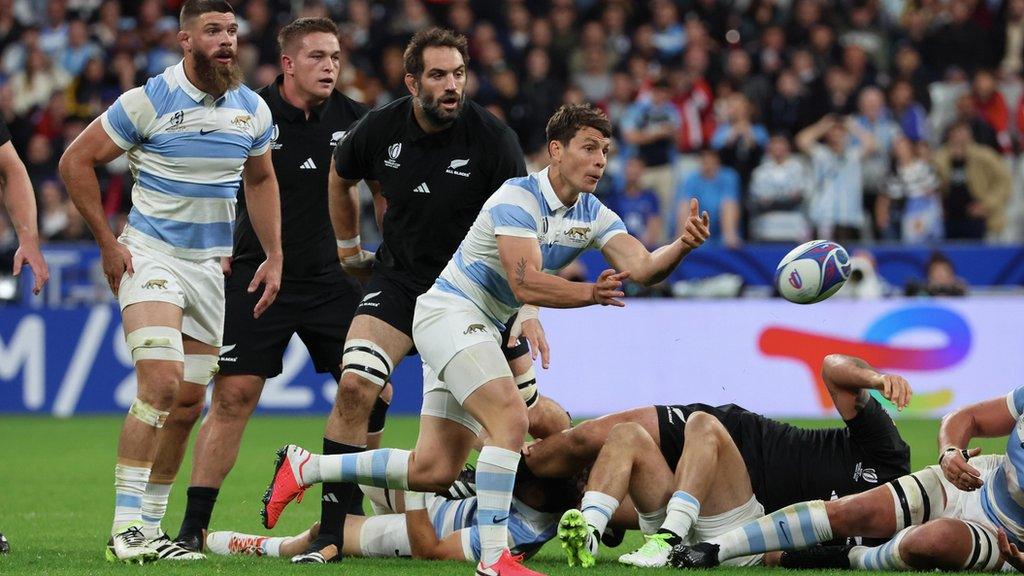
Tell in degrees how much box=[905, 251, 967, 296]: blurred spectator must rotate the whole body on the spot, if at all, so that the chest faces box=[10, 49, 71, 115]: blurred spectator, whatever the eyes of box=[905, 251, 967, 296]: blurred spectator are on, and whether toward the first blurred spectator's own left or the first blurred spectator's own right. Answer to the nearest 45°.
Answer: approximately 90° to the first blurred spectator's own right

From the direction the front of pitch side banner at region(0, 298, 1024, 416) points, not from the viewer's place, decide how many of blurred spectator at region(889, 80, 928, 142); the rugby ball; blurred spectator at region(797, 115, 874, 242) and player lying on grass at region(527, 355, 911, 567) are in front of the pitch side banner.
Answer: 2

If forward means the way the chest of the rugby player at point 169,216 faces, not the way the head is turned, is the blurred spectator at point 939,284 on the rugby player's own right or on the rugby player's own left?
on the rugby player's own left

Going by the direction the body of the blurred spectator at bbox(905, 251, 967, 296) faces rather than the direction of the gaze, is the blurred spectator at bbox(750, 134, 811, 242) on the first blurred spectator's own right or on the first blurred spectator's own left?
on the first blurred spectator's own right

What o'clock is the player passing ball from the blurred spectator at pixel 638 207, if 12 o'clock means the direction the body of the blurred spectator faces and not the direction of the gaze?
The player passing ball is roughly at 12 o'clock from the blurred spectator.

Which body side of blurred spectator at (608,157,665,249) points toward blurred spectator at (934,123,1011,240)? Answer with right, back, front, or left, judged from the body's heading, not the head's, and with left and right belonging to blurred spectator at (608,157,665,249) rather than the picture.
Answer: left

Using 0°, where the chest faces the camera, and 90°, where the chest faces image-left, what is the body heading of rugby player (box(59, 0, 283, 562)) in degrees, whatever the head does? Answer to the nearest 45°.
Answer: approximately 315°

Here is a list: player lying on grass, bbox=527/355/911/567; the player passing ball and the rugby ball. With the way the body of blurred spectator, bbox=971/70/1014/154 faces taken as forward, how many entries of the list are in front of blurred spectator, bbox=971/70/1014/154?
3

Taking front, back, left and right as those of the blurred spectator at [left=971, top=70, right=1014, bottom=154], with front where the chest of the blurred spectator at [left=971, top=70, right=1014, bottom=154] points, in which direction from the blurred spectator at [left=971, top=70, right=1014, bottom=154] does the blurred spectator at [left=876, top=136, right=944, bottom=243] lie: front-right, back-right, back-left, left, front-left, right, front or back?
front-right

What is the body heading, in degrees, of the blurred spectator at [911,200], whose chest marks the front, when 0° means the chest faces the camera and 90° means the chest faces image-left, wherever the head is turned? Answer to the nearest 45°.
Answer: approximately 0°
